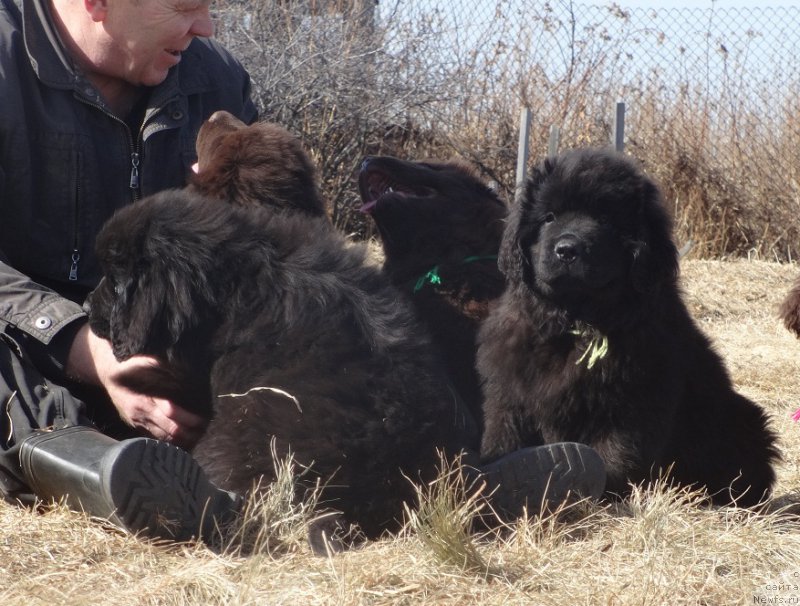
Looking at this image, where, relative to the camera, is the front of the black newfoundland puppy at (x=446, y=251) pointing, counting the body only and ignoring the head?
to the viewer's left

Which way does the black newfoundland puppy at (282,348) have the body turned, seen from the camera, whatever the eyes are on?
to the viewer's left

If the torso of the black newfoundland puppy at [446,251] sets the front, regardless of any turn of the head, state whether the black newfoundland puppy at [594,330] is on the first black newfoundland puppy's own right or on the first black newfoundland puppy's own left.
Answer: on the first black newfoundland puppy's own left

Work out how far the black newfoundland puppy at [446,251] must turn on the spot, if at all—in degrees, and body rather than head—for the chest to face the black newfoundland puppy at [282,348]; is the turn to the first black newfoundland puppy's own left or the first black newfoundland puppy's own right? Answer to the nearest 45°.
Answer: approximately 90° to the first black newfoundland puppy's own left

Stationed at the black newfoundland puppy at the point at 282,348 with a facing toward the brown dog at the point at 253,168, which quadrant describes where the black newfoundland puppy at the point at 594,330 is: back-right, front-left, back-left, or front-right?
front-right

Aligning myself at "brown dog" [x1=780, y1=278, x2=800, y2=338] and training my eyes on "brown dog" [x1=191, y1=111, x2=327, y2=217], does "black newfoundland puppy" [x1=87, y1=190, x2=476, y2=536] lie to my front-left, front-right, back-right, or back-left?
front-left

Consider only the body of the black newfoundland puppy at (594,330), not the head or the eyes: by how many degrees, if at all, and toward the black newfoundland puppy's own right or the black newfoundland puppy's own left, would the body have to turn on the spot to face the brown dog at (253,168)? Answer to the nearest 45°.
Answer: approximately 45° to the black newfoundland puppy's own right
